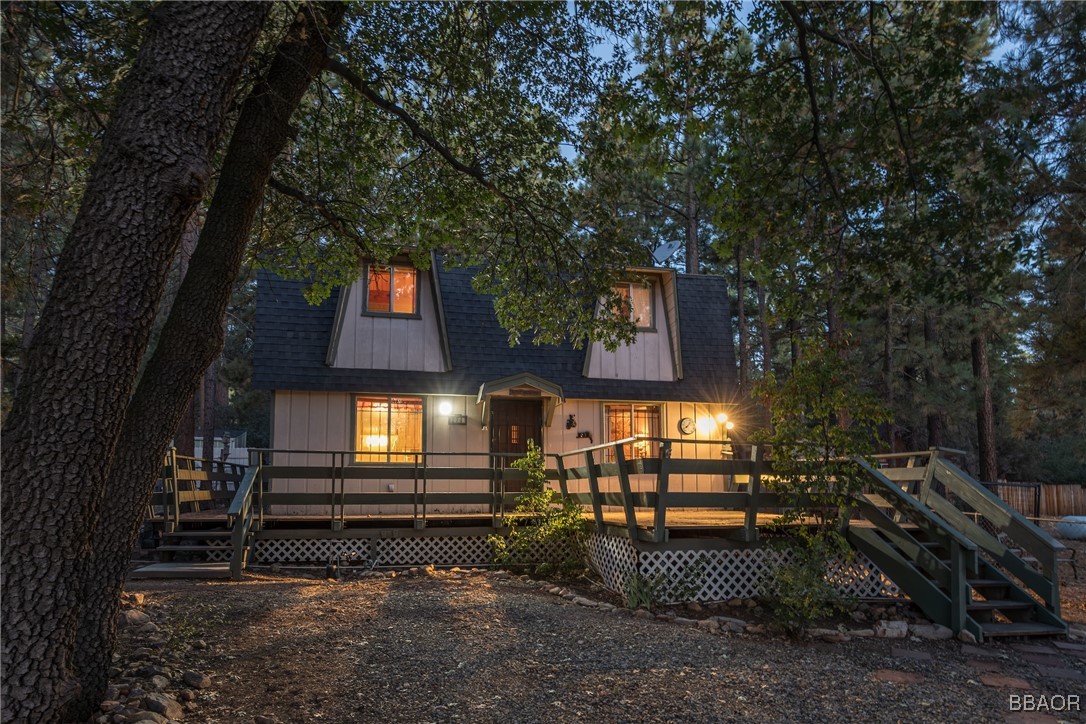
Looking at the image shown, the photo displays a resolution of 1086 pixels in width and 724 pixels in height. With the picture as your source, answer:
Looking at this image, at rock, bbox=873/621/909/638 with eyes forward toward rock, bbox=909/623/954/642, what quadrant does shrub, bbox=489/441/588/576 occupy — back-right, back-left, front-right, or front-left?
back-left

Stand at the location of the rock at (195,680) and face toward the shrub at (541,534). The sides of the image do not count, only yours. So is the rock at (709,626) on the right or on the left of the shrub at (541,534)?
right

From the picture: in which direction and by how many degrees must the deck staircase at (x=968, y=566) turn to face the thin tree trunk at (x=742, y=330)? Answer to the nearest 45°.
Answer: approximately 135° to its left

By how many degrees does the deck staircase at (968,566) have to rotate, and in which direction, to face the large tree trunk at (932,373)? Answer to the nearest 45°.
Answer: approximately 135° to its left

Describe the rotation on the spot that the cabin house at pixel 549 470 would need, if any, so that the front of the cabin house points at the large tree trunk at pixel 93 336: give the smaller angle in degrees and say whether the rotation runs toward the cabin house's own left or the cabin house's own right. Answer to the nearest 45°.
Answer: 0° — it already faces it

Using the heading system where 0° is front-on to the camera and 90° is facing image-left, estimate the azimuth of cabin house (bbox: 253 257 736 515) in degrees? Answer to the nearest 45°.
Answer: approximately 0°

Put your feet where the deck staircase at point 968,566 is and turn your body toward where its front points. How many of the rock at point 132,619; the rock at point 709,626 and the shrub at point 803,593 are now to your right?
3

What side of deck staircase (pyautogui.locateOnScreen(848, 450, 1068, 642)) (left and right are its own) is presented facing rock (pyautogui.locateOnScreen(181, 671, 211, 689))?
right
